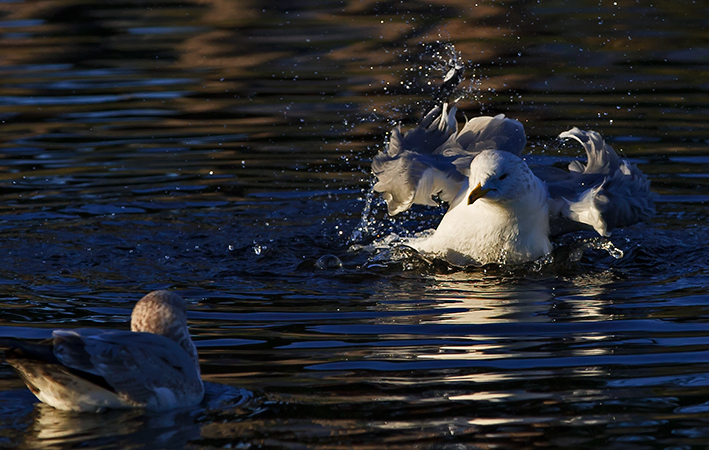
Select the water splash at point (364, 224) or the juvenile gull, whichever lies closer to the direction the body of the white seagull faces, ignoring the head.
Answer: the juvenile gull

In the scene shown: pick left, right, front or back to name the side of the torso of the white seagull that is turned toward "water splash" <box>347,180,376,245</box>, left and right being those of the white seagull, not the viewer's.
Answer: right

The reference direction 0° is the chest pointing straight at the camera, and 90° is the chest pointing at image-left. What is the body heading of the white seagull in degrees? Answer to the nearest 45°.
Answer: approximately 45°

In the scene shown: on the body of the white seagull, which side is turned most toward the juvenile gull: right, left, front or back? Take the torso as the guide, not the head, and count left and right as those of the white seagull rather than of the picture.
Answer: front
